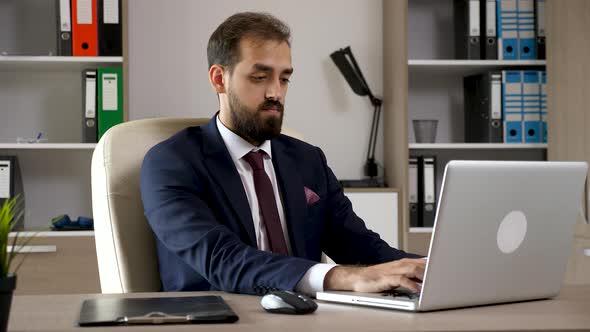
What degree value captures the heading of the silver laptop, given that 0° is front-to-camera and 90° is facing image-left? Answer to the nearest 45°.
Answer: approximately 135°

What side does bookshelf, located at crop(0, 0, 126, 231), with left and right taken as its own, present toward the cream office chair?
front

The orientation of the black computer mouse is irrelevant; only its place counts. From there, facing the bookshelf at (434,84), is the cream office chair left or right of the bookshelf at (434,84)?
left

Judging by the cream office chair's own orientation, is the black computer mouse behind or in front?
in front

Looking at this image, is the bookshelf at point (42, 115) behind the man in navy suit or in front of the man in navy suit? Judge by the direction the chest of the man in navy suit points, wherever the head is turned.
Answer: behind

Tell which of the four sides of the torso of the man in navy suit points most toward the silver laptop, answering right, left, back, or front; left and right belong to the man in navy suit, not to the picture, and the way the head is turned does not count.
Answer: front

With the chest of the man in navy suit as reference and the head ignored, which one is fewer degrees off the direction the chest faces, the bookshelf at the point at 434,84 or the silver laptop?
the silver laptop

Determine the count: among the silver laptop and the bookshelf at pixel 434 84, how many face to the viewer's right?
0

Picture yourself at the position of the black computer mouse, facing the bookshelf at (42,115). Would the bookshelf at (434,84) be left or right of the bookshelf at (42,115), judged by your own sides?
right
